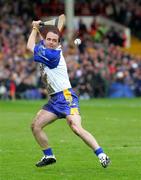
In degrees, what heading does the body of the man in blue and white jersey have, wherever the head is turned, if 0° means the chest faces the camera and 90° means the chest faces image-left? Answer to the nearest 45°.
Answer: approximately 45°
